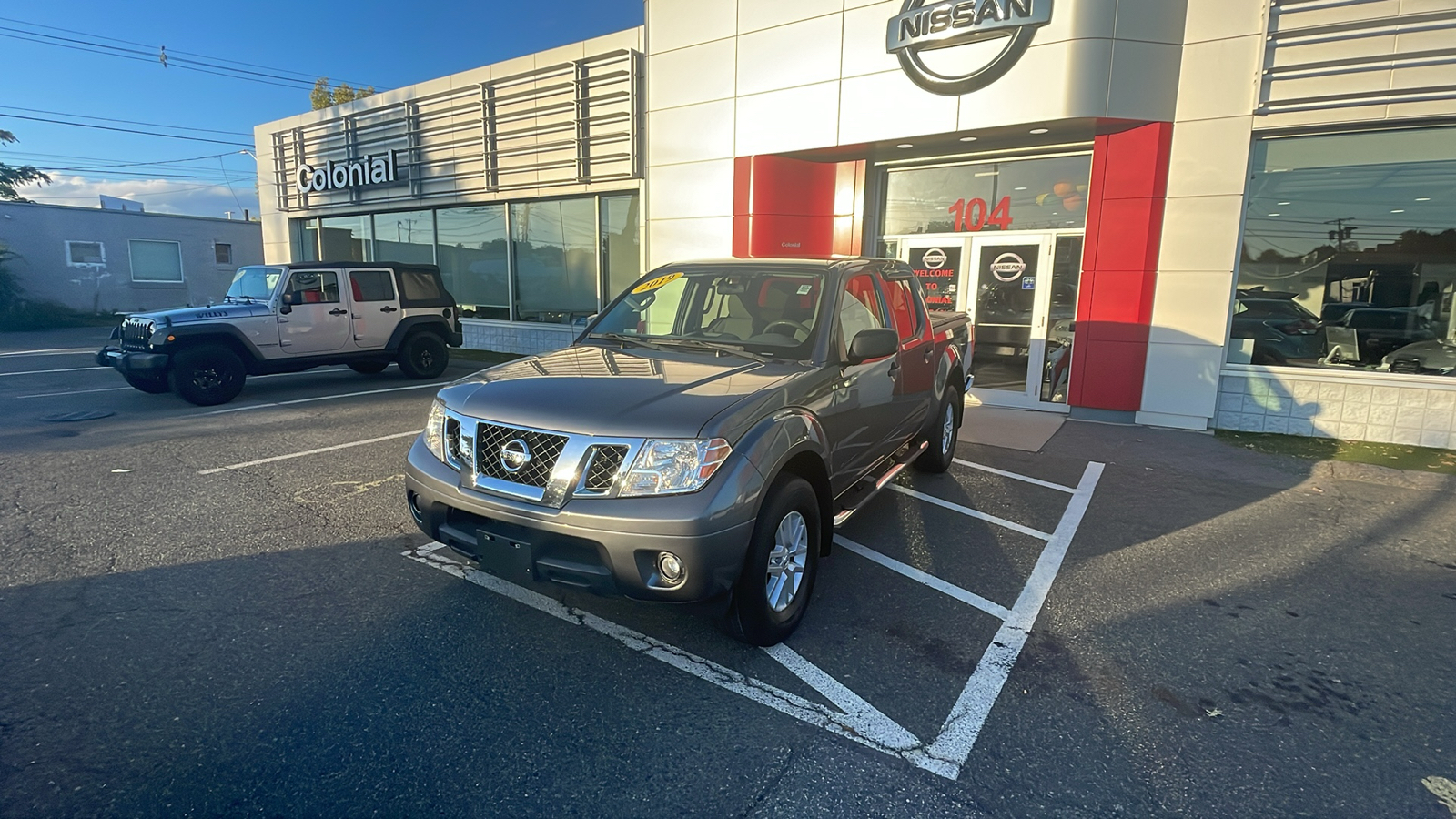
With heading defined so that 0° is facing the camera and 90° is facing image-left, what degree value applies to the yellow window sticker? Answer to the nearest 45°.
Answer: approximately 45°

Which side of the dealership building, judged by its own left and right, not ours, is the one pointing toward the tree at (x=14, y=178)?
right

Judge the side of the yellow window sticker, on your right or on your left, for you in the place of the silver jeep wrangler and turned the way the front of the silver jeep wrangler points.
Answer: on your left

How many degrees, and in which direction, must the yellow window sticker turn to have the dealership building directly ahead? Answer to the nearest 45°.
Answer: approximately 180°

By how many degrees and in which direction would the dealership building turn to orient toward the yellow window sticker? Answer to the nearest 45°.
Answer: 0° — it already faces it

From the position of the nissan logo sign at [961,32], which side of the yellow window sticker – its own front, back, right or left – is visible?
back

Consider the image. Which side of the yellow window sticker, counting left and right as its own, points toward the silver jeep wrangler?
right

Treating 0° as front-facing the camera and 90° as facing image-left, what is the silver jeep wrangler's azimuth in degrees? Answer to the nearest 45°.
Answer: approximately 45°

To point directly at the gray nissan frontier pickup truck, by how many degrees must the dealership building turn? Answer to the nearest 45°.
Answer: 0° — it already faces it

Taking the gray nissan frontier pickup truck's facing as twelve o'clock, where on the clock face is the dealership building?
The dealership building is roughly at 6 o'clock from the gray nissan frontier pickup truck.

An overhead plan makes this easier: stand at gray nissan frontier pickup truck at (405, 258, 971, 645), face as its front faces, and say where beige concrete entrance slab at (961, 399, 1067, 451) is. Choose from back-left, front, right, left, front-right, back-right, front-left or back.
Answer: back
